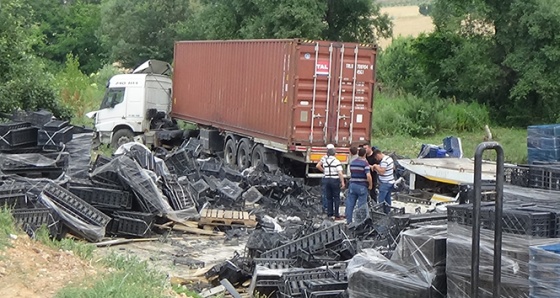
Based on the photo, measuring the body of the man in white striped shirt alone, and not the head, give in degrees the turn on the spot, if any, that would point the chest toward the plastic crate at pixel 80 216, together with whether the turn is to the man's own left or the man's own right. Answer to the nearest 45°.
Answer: approximately 45° to the man's own left

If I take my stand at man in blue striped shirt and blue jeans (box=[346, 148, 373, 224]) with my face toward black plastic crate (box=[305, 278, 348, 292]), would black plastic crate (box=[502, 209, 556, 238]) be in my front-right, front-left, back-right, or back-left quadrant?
front-left
